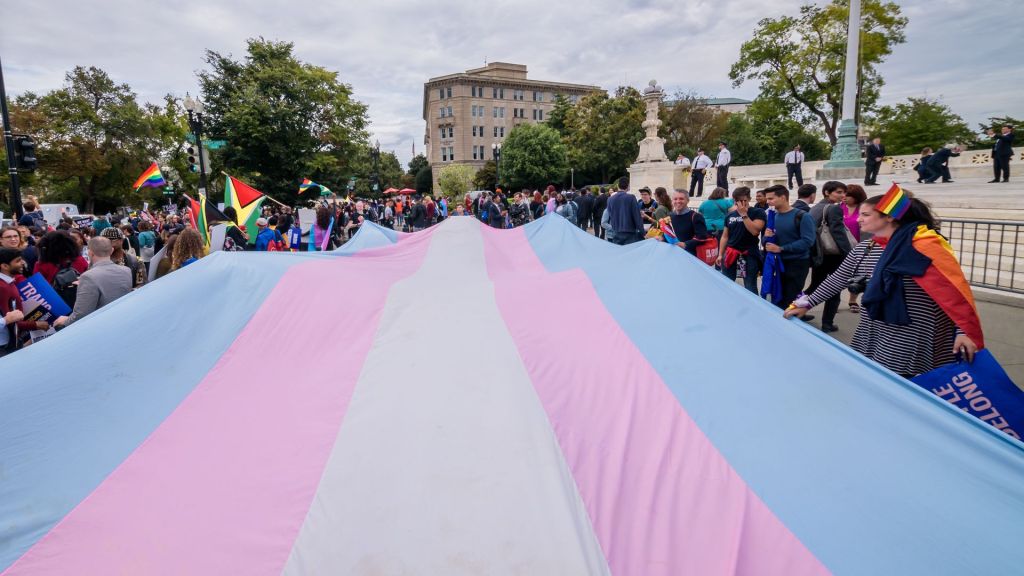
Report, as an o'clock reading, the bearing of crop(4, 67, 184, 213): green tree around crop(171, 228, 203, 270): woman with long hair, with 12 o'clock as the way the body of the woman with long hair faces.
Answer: The green tree is roughly at 12 o'clock from the woman with long hair.

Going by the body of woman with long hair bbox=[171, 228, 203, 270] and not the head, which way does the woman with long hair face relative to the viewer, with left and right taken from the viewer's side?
facing away from the viewer

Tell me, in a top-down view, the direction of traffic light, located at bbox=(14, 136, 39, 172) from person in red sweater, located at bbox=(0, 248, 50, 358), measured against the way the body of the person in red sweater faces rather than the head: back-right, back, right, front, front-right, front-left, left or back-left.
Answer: left

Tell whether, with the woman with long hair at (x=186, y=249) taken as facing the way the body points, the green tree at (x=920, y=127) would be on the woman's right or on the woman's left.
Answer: on the woman's right

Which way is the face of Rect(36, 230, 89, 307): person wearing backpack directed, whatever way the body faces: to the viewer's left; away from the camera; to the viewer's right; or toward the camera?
away from the camera

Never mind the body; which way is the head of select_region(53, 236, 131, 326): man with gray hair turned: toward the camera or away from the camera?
away from the camera

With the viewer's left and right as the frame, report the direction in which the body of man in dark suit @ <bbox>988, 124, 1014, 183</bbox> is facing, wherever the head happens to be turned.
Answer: facing to the left of the viewer

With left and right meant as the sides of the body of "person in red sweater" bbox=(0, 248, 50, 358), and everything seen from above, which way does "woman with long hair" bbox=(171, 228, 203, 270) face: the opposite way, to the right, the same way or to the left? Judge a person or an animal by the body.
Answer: to the left

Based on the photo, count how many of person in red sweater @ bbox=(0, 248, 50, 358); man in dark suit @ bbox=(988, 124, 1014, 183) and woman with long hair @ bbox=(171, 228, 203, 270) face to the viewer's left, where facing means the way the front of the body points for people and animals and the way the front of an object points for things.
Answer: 1

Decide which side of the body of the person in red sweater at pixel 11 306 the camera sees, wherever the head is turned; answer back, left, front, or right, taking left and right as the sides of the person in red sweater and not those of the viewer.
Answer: right
